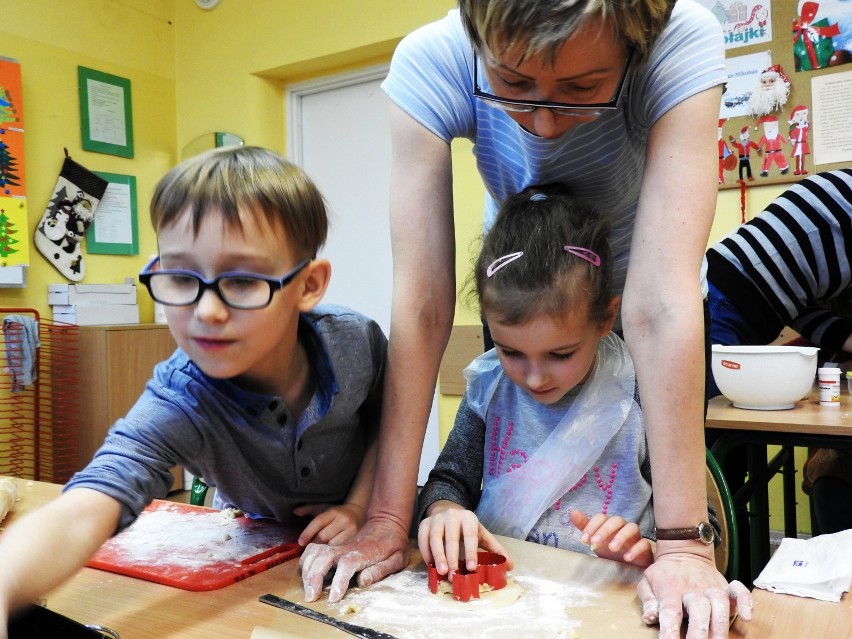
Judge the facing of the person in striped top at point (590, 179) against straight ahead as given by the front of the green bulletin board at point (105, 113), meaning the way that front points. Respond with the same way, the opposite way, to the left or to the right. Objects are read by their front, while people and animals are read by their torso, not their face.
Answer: to the right

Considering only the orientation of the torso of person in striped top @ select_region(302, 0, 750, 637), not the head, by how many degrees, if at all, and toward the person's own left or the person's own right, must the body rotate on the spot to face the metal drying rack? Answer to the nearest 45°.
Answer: approximately 135° to the person's own right

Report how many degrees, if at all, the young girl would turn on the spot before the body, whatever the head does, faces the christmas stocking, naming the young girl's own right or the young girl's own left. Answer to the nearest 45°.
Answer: approximately 135° to the young girl's own right

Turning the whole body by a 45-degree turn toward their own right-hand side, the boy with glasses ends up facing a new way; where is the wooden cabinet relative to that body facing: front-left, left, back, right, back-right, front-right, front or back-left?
right

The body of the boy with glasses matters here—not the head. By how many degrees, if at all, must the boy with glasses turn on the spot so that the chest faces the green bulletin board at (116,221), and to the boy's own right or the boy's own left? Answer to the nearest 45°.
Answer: approximately 135° to the boy's own right

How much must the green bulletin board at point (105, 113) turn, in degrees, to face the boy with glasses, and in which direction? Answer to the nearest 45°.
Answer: approximately 45° to its right

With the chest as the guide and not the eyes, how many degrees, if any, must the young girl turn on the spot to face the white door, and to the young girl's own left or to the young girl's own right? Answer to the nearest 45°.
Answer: approximately 180°

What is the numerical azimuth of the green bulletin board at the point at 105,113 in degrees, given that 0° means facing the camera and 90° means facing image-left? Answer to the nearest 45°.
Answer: approximately 315°

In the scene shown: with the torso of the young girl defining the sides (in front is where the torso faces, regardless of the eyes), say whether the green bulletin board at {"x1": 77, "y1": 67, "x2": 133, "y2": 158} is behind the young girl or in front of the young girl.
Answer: behind
